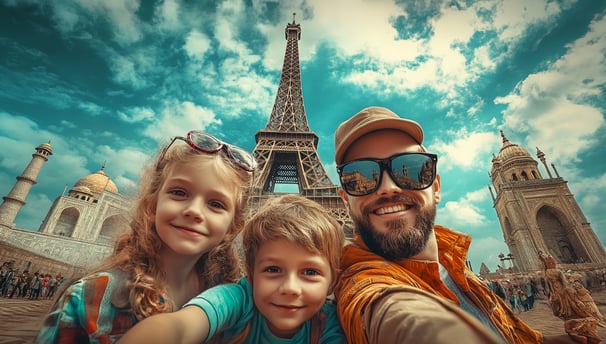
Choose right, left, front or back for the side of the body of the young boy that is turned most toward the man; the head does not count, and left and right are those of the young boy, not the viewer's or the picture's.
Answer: left

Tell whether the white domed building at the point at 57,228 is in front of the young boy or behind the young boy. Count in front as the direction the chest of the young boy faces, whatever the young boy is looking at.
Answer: behind

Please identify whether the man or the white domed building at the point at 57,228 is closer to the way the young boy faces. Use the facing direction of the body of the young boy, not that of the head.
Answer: the man

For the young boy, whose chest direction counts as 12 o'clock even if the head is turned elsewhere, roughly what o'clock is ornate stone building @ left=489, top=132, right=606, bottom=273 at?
The ornate stone building is roughly at 8 o'clock from the young boy.

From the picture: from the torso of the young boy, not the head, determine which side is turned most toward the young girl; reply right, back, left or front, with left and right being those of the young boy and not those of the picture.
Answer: right

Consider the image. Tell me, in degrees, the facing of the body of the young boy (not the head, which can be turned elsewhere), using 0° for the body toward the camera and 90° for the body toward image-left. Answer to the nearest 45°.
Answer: approximately 0°

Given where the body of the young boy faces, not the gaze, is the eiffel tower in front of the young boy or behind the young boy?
behind

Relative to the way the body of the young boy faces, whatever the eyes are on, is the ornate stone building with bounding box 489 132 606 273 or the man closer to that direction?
the man

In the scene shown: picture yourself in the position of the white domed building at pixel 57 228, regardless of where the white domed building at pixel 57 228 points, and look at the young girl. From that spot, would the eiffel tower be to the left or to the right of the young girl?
left
